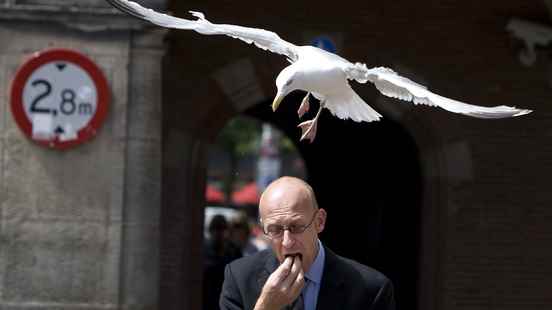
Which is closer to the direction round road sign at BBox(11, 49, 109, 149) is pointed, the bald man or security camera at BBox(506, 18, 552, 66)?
the bald man

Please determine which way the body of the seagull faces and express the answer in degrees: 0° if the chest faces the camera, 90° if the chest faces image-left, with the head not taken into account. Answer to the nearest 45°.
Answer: approximately 45°

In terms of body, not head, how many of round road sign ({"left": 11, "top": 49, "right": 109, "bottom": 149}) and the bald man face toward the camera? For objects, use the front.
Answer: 2

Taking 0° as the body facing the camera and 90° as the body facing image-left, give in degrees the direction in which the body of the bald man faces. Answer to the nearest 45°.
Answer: approximately 0°

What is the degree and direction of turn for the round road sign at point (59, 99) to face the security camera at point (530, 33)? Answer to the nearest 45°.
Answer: approximately 90° to its left

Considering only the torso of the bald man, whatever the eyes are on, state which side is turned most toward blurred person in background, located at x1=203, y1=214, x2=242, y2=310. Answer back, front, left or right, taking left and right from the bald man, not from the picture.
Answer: back

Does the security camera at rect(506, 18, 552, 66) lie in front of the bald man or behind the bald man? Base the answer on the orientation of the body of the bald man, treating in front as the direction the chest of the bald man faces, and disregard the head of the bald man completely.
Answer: behind

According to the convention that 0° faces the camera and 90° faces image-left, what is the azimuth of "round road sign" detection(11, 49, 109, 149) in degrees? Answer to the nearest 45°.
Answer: approximately 0°

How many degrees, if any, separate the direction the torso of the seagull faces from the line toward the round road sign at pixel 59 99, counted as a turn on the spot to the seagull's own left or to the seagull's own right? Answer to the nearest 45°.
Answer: approximately 90° to the seagull's own right
